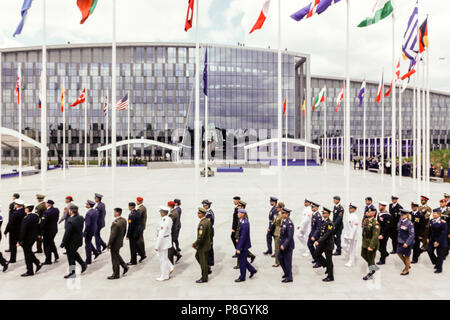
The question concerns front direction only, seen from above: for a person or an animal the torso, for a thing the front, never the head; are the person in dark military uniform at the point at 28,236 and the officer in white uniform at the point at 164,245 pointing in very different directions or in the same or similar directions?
same or similar directions

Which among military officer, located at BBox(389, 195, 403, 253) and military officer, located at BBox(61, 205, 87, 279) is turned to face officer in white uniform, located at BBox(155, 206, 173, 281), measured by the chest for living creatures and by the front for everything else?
military officer, located at BBox(389, 195, 403, 253)

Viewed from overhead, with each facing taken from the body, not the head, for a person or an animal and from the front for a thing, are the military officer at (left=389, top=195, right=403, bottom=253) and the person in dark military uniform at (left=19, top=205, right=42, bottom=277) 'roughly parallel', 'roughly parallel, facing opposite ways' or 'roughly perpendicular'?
roughly parallel

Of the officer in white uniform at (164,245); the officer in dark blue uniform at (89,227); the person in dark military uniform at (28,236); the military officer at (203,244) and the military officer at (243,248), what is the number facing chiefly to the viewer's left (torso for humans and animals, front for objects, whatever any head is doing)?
5

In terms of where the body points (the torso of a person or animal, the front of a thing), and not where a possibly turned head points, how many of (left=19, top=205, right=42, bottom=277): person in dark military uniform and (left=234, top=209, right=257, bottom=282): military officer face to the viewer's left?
2

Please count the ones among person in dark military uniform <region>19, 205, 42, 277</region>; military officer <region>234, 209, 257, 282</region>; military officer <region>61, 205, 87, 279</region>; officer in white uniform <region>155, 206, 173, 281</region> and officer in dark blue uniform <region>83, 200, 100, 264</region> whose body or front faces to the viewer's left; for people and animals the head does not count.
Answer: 5

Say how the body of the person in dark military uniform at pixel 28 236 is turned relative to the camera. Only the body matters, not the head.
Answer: to the viewer's left

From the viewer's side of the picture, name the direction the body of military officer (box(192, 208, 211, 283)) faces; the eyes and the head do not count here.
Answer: to the viewer's left

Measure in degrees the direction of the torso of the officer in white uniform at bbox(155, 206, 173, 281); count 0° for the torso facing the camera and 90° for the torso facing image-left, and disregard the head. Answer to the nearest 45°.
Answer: approximately 90°

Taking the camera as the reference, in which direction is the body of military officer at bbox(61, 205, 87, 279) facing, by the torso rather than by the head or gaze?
to the viewer's left

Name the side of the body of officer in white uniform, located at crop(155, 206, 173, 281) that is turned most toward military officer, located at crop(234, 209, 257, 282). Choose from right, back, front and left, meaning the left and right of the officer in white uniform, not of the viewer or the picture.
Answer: back

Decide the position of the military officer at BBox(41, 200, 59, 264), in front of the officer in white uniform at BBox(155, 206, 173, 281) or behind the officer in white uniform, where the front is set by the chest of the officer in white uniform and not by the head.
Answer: in front

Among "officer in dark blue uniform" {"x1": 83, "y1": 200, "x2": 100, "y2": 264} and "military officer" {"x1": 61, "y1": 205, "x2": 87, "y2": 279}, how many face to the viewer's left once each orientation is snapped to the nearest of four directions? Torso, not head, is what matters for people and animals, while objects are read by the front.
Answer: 2

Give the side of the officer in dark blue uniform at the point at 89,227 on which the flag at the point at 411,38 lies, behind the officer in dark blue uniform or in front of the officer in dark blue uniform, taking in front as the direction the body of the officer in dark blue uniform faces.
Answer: behind
